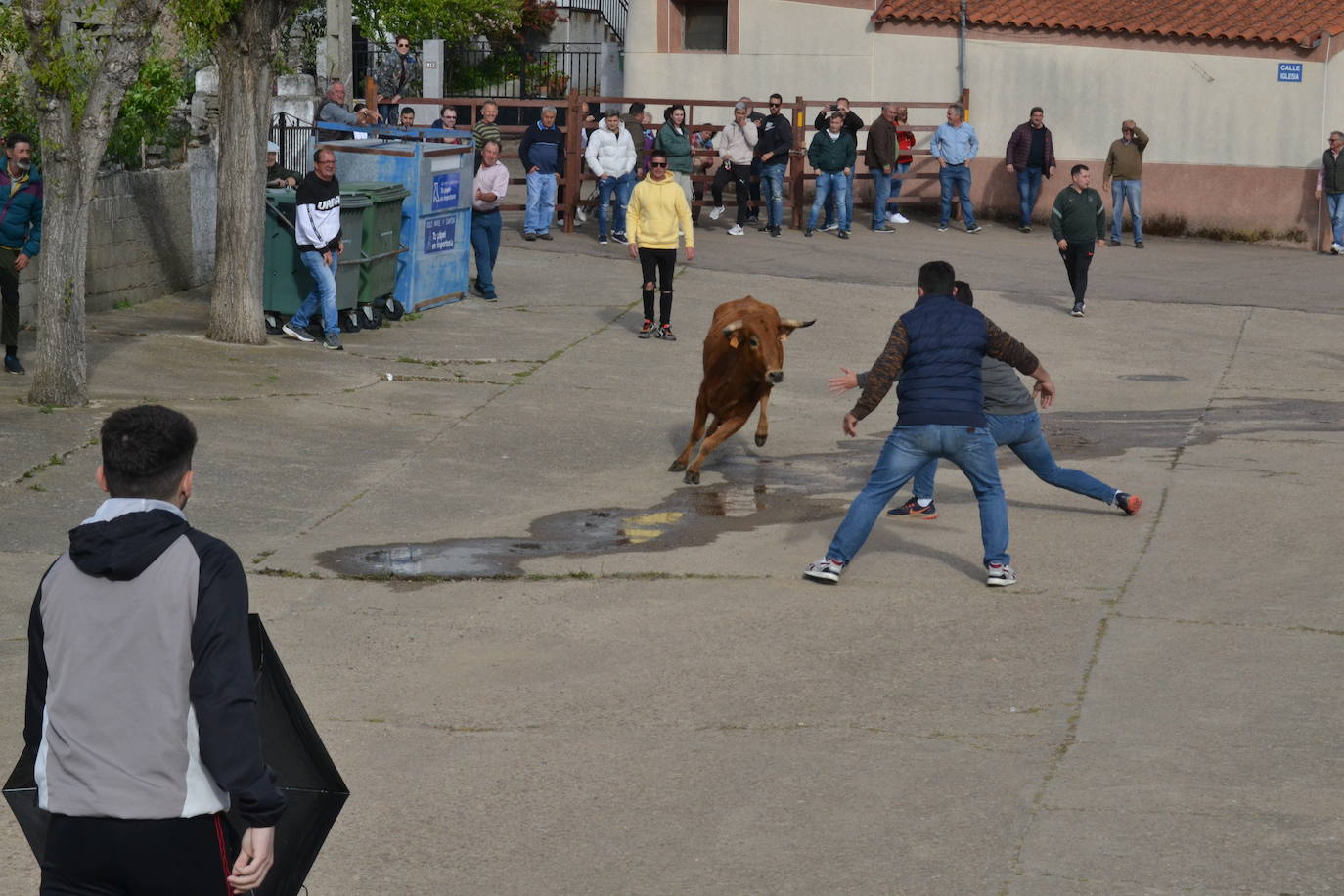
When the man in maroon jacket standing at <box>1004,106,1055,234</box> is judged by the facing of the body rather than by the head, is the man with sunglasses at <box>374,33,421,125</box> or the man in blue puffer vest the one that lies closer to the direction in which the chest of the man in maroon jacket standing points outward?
the man in blue puffer vest

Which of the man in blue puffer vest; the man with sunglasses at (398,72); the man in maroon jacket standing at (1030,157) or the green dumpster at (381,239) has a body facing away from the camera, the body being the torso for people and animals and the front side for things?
the man in blue puffer vest

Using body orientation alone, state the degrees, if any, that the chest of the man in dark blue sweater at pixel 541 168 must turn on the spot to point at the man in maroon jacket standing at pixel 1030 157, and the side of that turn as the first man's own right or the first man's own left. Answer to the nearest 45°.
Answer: approximately 90° to the first man's own left

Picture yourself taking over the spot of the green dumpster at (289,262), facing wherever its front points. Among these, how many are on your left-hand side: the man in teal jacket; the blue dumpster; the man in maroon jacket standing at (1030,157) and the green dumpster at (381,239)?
3

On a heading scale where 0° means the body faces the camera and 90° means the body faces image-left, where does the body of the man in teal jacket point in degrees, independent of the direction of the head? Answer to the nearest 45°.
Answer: approximately 315°

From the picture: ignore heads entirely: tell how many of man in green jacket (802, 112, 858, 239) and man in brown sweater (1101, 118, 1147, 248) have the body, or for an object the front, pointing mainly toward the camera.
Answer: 2

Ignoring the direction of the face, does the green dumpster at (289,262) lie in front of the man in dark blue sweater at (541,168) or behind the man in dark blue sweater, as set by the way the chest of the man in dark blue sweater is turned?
in front

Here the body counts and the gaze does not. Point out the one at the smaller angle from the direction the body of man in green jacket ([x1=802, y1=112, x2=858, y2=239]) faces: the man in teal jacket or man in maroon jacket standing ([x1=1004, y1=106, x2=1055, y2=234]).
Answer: the man in teal jacket

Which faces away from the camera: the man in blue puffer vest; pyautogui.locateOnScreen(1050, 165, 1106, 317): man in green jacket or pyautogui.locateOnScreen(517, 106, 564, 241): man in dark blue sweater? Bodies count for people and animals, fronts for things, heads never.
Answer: the man in blue puffer vest

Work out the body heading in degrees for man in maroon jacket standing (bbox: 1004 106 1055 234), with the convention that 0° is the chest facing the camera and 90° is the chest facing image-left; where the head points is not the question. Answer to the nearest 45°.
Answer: approximately 0°
